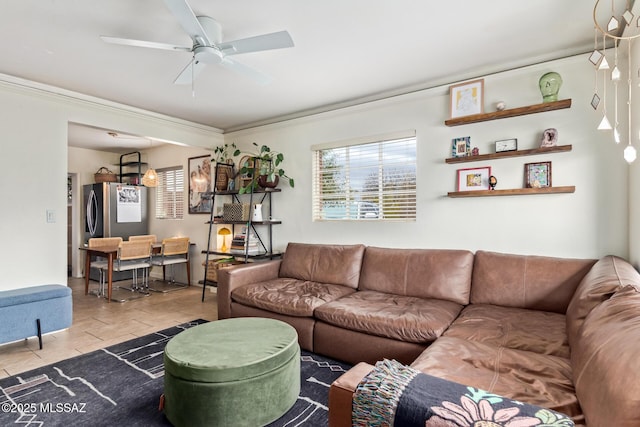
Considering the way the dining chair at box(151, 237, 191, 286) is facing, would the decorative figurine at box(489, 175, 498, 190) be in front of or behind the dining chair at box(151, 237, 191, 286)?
behind

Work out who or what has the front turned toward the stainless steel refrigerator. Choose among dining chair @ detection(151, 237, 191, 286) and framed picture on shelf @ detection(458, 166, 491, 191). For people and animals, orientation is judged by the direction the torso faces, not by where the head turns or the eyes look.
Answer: the dining chair

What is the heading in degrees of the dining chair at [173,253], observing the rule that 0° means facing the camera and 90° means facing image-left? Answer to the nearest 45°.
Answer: approximately 135°

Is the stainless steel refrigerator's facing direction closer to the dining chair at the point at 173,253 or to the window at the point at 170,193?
the dining chair

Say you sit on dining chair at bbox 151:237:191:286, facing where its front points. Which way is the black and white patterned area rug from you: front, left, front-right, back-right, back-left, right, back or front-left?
back-left

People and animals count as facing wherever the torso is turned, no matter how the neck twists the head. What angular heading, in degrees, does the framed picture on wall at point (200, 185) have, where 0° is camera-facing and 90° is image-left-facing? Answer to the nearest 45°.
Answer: approximately 45°

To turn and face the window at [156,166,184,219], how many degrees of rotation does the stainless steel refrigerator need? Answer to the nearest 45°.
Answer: approximately 90° to its left

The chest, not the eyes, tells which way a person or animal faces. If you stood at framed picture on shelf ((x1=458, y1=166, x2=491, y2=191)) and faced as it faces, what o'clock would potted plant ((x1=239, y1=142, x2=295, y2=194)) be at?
The potted plant is roughly at 3 o'clock from the framed picture on shelf.

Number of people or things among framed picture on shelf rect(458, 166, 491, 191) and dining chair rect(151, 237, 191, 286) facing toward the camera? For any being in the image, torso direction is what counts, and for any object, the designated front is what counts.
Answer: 1

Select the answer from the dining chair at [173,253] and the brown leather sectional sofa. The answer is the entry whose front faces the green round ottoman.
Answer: the brown leather sectional sofa

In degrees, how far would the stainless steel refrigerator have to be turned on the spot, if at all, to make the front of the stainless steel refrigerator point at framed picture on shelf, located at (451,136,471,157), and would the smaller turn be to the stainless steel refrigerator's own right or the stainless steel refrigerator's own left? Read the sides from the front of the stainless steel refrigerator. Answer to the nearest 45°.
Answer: approximately 90° to the stainless steel refrigerator's own left

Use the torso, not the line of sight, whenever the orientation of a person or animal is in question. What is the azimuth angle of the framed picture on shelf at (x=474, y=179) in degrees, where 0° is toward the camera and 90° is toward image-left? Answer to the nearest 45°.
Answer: approximately 0°
